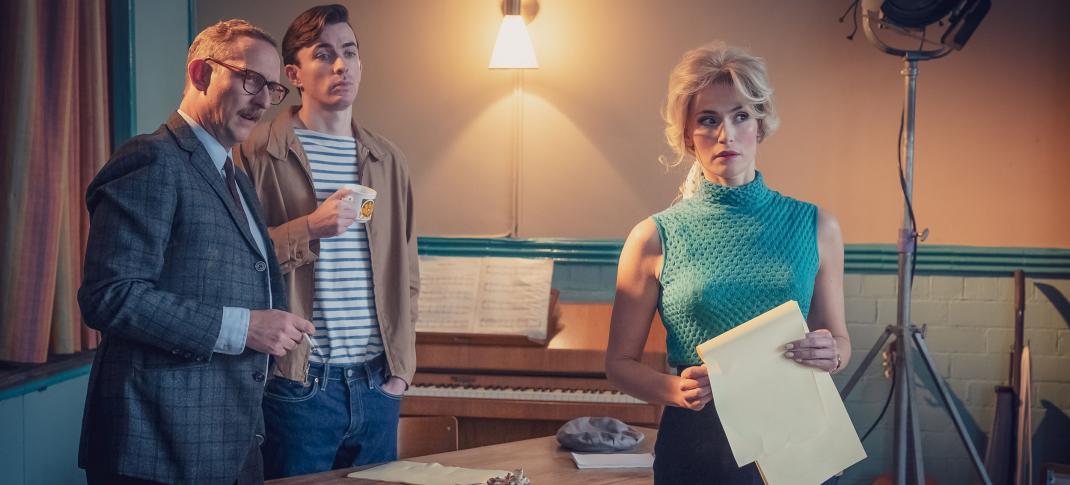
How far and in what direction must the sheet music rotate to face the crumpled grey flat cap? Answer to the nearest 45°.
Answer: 0° — it already faces it

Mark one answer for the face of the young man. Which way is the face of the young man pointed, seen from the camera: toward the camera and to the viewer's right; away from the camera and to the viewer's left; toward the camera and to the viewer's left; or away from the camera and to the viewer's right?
toward the camera and to the viewer's right

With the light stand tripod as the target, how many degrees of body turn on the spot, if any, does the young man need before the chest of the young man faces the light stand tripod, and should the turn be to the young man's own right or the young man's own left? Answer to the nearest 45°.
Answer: approximately 45° to the young man's own left

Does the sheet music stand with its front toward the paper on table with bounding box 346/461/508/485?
yes

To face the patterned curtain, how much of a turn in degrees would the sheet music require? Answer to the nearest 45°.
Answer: approximately 45° to its right

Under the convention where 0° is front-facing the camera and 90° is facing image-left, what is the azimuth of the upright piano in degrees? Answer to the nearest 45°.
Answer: approximately 0°

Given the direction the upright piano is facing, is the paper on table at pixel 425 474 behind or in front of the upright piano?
in front

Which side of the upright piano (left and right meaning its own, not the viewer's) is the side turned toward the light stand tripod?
left
